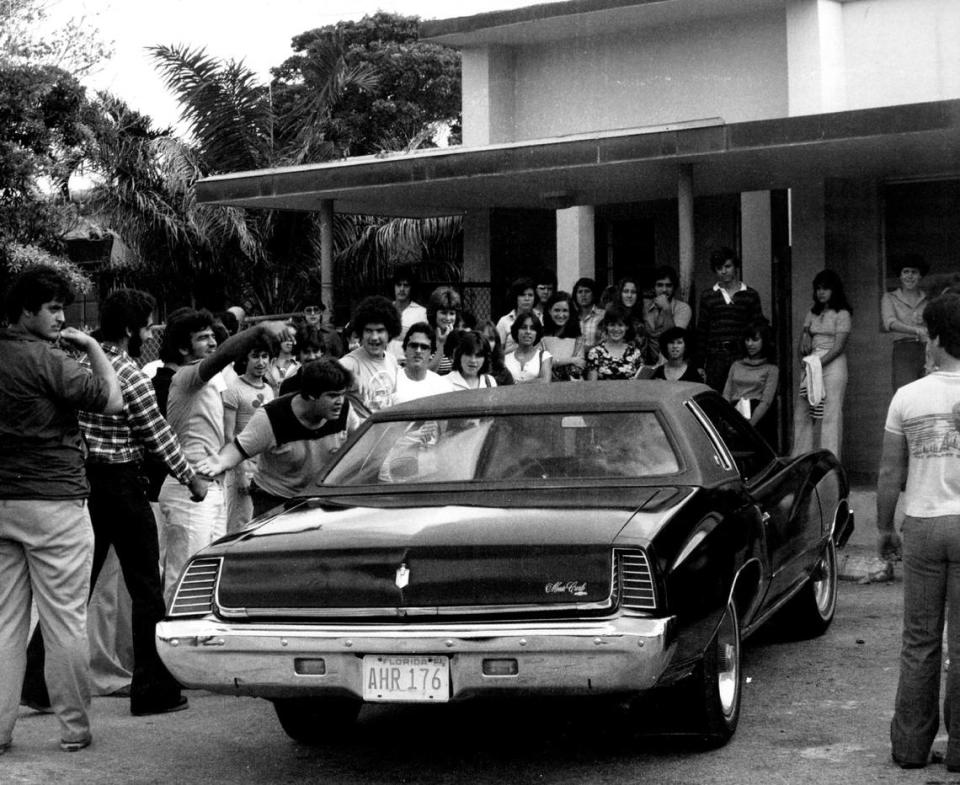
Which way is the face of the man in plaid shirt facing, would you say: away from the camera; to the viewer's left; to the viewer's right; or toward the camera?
to the viewer's right

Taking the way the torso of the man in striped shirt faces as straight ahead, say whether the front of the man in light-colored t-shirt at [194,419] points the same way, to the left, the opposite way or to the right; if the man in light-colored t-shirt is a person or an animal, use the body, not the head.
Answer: to the left

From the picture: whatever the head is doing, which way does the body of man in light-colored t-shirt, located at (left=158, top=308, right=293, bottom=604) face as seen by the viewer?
to the viewer's right

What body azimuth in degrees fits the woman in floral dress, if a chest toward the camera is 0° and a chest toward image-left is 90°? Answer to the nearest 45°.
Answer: approximately 0°

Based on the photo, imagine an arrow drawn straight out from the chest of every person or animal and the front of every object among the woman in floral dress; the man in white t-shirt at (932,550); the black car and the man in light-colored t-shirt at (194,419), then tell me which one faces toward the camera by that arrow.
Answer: the woman in floral dress

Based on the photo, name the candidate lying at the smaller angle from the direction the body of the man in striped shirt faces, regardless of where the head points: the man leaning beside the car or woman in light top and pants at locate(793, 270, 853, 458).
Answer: the man leaning beside the car
